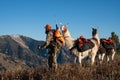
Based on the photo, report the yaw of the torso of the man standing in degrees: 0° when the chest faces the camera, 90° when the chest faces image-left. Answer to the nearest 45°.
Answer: approximately 90°
